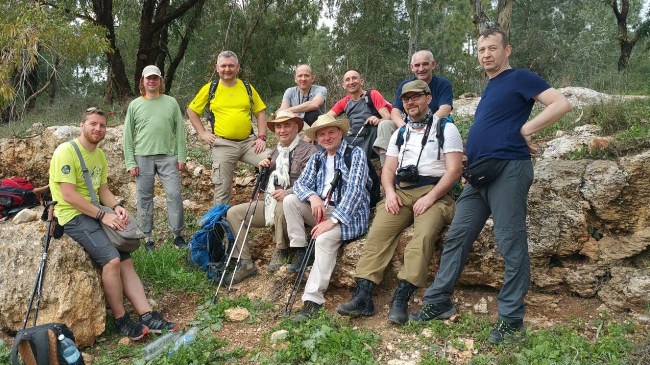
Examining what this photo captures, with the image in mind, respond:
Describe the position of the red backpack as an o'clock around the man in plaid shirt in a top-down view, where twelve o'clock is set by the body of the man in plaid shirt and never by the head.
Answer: The red backpack is roughly at 2 o'clock from the man in plaid shirt.

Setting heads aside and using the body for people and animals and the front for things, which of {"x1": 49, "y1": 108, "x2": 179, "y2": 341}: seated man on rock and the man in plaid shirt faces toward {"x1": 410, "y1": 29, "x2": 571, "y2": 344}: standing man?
the seated man on rock

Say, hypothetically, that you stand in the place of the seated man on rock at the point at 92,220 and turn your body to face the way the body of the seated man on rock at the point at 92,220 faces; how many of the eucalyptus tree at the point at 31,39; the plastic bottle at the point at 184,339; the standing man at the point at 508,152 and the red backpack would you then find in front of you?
2

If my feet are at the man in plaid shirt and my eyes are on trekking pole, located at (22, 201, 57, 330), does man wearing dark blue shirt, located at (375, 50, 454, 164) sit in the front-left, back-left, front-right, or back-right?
back-right

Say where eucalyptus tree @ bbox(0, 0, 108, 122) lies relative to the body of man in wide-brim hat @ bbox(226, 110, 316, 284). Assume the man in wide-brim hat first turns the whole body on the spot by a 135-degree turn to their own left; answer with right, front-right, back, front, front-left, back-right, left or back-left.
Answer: back-left

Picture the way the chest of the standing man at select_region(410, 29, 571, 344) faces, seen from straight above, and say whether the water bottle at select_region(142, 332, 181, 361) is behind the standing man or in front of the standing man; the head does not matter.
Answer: in front

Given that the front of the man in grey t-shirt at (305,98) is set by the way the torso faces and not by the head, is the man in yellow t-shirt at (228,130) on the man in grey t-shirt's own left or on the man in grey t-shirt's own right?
on the man in grey t-shirt's own right

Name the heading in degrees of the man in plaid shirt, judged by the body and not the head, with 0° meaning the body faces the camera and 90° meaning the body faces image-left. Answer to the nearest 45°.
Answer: approximately 45°

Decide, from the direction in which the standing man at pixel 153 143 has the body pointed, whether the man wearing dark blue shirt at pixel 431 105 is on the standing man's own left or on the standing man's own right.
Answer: on the standing man's own left

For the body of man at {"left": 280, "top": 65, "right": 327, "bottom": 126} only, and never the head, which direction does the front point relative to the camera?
toward the camera

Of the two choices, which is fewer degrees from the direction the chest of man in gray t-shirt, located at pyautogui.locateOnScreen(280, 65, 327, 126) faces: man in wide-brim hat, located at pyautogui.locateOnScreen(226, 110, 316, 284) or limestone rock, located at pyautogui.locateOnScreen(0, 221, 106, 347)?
the man in wide-brim hat

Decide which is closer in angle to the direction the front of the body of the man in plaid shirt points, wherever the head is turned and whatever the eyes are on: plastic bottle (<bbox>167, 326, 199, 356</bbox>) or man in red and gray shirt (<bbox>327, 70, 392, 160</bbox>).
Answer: the plastic bottle

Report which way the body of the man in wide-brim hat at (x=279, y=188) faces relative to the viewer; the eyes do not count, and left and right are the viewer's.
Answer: facing the viewer and to the left of the viewer

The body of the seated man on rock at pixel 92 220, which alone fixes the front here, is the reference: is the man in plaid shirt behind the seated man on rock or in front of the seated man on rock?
in front

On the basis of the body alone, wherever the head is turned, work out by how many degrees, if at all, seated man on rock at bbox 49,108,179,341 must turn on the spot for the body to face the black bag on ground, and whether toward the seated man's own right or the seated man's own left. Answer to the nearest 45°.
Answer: approximately 45° to the seated man's own right
